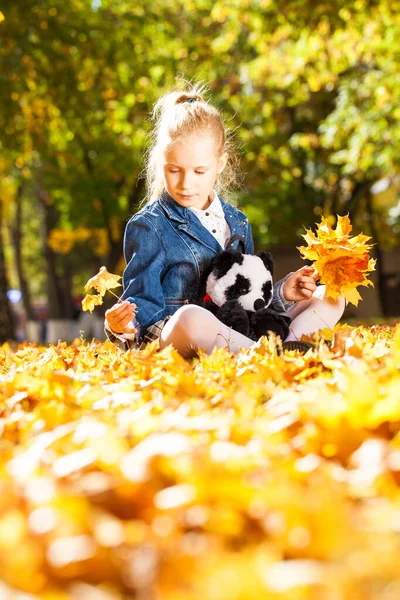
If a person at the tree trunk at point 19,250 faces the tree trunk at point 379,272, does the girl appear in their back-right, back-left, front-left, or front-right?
front-right

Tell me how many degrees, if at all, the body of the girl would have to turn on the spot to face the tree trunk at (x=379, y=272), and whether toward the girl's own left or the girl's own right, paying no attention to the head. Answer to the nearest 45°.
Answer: approximately 135° to the girl's own left

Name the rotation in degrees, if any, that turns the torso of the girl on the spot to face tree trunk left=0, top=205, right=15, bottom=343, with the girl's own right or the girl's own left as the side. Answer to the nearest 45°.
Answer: approximately 180°

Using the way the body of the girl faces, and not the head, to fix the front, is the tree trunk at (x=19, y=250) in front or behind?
behind

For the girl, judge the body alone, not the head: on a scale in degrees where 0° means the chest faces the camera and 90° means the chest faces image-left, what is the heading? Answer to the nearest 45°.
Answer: approximately 315°

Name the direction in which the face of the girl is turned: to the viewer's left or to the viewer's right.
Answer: to the viewer's left

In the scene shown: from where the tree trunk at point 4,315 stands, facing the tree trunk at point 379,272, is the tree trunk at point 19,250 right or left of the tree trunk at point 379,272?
left

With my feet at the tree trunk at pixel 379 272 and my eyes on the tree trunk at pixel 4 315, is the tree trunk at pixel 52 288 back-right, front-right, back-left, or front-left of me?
front-right
